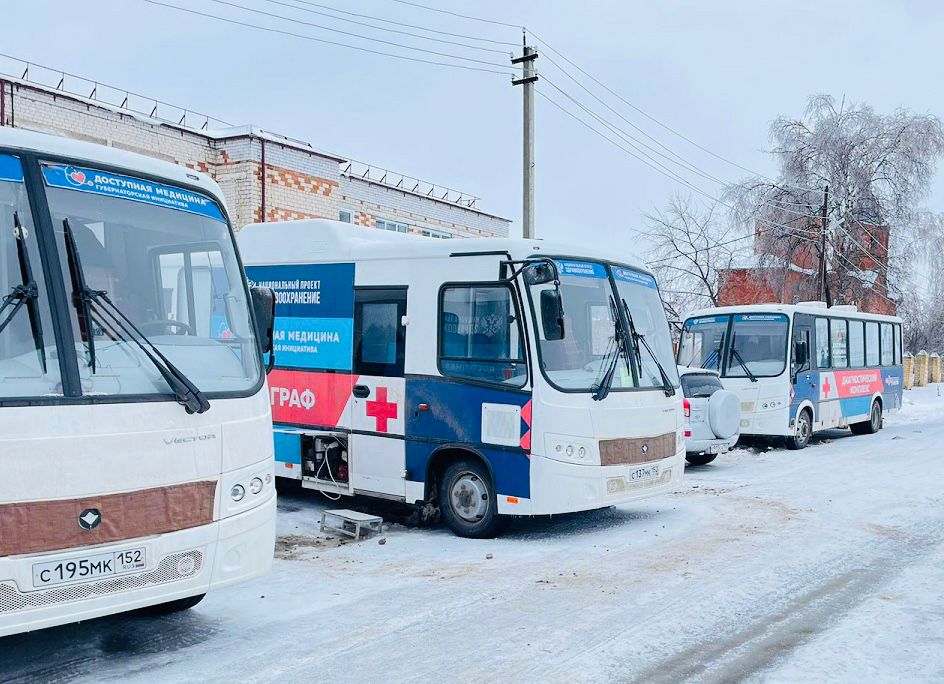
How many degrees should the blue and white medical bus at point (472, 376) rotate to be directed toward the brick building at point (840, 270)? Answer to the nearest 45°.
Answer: approximately 90° to its left

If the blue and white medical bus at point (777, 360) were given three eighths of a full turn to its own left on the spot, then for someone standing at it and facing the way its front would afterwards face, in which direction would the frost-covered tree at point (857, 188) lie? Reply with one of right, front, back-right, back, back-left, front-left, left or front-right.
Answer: left

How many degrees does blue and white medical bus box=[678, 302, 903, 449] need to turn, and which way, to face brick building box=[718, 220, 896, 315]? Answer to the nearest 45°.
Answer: approximately 135° to its right

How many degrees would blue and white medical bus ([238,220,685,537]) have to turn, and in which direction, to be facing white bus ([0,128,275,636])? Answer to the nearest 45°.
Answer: approximately 90° to its right
